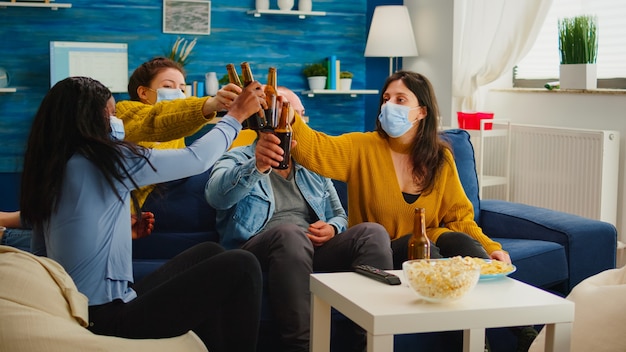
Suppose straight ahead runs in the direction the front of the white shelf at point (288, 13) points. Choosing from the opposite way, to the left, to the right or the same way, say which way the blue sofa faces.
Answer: the same way

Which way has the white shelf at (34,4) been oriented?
toward the camera

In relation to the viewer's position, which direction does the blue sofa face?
facing the viewer

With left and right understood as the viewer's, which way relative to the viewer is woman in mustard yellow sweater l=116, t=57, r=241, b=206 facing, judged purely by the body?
facing the viewer and to the right of the viewer

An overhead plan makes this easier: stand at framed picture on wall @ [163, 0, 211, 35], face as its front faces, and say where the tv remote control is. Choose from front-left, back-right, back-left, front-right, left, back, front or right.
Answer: front

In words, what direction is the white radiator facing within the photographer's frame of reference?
facing the viewer and to the left of the viewer

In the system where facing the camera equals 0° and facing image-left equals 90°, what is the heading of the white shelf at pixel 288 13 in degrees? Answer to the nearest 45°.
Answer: approximately 0°

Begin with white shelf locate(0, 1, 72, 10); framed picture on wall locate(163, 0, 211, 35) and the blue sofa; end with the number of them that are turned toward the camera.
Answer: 3

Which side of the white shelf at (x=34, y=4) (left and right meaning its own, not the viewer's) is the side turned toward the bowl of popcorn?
front

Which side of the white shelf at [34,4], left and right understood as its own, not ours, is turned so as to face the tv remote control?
front

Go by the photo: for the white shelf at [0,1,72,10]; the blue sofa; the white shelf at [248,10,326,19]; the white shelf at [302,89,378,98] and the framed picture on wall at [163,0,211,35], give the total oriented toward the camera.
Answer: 5

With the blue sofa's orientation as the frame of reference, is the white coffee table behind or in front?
in front

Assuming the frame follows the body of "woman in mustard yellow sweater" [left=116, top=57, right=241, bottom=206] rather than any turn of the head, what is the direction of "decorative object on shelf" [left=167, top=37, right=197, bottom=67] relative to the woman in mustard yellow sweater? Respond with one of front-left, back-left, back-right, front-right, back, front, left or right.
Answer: back-left

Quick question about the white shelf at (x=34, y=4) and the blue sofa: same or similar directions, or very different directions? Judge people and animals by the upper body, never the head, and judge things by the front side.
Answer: same or similar directions

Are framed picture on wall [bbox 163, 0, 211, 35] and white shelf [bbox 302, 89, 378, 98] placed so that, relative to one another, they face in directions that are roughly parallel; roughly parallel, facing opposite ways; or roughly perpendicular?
roughly parallel

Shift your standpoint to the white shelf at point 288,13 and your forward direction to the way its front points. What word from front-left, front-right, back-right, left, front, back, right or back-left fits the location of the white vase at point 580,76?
front-left
